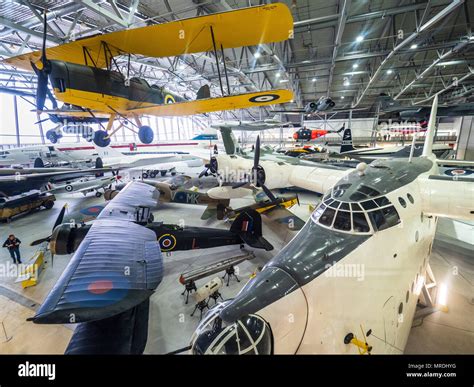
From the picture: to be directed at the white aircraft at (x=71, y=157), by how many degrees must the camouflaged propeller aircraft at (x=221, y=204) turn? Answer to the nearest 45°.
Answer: approximately 45° to its right

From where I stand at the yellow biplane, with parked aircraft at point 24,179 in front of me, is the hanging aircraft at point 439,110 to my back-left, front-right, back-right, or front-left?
back-right

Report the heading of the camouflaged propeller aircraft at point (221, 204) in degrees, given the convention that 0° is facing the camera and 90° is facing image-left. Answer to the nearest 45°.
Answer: approximately 90°

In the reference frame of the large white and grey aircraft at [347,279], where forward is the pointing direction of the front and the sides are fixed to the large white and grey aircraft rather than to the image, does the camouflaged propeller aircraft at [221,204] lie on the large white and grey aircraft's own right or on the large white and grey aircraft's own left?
on the large white and grey aircraft's own right
